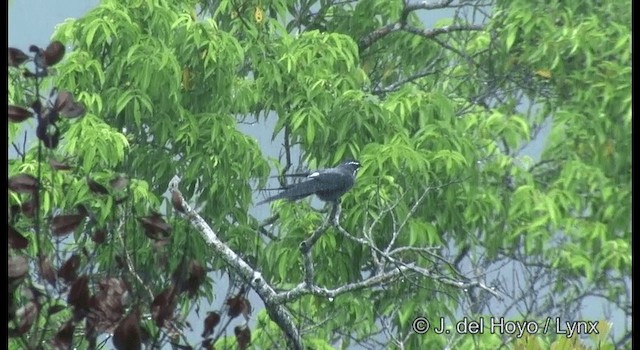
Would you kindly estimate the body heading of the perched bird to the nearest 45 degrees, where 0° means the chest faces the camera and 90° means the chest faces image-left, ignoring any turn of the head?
approximately 270°

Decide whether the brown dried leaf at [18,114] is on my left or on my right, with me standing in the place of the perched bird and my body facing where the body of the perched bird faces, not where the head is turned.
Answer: on my right

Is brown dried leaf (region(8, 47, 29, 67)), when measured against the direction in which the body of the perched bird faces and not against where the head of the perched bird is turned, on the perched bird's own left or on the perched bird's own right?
on the perched bird's own right

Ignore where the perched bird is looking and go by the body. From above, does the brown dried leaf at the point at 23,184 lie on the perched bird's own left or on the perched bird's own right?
on the perched bird's own right

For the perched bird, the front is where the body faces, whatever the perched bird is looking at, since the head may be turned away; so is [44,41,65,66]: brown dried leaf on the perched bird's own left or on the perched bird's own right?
on the perched bird's own right
